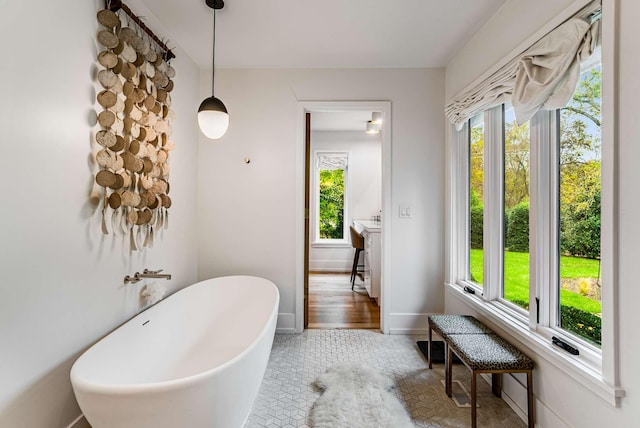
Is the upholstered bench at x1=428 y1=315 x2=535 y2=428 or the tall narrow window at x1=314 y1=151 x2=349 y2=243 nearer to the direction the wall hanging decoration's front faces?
the upholstered bench

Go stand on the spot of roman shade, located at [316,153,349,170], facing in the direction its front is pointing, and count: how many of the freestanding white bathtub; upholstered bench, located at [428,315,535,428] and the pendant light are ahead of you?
3

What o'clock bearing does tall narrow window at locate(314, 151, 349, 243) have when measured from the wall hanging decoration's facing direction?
The tall narrow window is roughly at 9 o'clock from the wall hanging decoration.

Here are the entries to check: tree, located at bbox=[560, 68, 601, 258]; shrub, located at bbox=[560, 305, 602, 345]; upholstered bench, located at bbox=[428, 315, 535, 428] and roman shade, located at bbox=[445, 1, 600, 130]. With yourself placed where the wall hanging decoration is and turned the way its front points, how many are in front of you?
4

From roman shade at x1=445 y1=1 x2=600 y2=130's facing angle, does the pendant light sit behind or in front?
in front

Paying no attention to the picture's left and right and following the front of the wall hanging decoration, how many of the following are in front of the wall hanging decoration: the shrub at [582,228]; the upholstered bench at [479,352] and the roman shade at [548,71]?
3

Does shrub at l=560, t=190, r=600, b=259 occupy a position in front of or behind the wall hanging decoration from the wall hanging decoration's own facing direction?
in front

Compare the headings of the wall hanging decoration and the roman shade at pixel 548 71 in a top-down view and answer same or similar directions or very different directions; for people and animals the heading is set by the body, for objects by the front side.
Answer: very different directions

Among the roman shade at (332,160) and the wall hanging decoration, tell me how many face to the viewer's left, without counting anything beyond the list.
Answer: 0

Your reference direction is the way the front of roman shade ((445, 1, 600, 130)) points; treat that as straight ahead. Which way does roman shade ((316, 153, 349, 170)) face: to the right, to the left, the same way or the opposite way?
to the left

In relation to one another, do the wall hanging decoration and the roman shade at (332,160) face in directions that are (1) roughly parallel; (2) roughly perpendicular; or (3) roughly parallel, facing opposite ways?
roughly perpendicular

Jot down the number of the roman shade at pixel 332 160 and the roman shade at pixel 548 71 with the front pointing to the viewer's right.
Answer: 0
